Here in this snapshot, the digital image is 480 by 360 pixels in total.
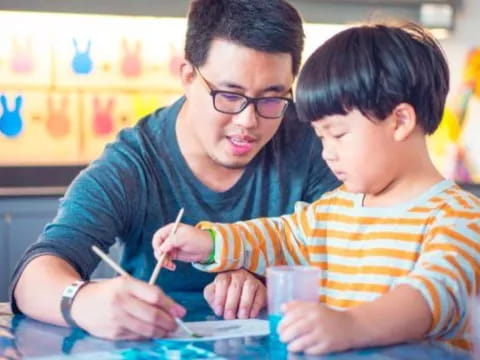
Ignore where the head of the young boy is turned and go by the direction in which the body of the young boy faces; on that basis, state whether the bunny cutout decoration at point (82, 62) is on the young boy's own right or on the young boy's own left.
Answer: on the young boy's own right

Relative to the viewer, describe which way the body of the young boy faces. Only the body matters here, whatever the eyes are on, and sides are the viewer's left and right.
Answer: facing the viewer and to the left of the viewer

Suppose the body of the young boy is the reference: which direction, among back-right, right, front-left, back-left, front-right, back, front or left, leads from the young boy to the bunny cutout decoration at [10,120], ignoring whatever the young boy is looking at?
right
